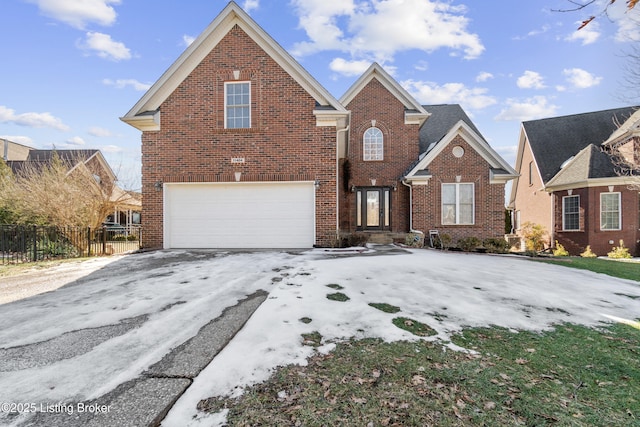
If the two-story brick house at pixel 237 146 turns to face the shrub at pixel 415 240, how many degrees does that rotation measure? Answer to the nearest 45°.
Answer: approximately 90° to its left

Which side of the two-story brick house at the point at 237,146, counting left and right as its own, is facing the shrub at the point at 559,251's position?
left

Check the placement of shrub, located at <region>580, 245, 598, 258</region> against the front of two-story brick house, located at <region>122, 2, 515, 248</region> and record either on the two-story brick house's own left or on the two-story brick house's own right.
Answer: on the two-story brick house's own left

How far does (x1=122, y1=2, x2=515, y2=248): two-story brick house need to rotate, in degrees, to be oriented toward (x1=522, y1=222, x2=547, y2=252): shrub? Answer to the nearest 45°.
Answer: approximately 135° to its left

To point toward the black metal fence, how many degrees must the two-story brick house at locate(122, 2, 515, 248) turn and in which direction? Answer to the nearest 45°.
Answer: approximately 90° to its right

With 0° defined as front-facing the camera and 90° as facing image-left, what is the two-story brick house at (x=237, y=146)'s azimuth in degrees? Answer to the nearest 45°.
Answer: approximately 0°

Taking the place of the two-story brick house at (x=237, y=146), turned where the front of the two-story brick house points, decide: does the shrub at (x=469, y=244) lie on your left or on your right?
on your left

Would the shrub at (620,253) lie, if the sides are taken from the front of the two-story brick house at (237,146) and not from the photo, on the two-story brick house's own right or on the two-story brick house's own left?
on the two-story brick house's own left

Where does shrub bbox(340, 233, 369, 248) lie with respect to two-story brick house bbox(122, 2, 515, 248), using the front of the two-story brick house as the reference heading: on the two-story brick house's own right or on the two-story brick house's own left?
on the two-story brick house's own left

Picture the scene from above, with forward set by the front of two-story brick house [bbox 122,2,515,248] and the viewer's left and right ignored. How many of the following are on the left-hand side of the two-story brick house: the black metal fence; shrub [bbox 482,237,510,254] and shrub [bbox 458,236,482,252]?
2
